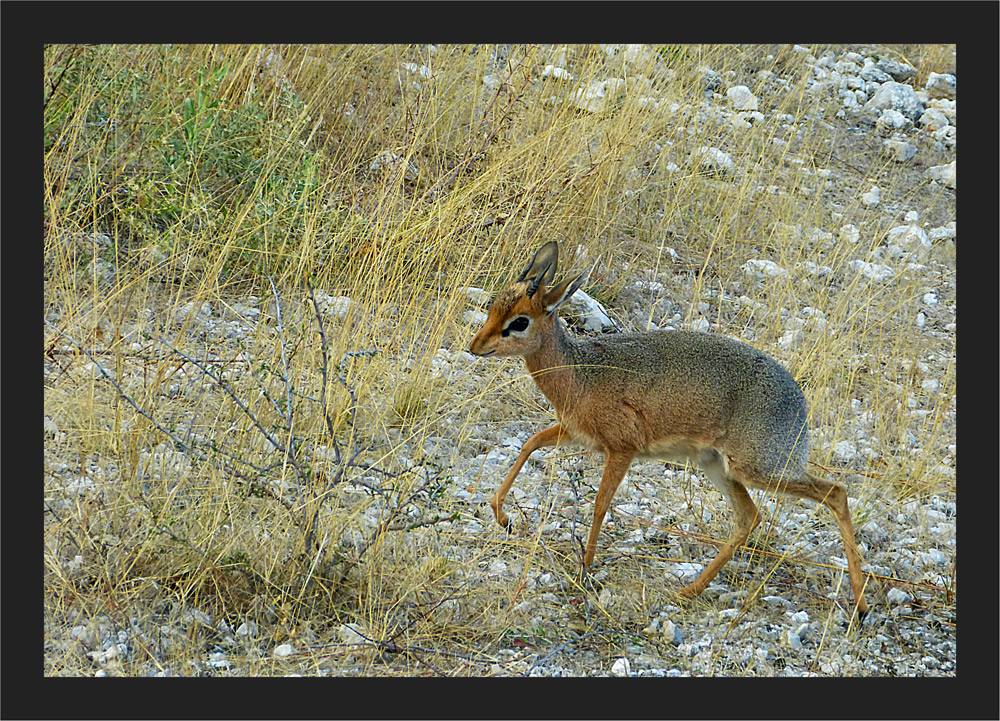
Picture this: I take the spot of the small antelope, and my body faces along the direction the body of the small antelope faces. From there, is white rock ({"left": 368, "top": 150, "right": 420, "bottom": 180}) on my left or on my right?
on my right

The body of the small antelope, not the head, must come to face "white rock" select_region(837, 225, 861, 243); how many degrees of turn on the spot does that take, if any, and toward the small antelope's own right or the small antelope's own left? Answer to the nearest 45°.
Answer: approximately 90° to the small antelope's own right

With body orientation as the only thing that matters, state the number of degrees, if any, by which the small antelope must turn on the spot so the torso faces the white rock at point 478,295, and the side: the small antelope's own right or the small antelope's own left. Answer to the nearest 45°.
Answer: approximately 45° to the small antelope's own right

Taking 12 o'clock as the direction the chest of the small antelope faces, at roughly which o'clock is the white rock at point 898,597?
The white rock is roughly at 6 o'clock from the small antelope.

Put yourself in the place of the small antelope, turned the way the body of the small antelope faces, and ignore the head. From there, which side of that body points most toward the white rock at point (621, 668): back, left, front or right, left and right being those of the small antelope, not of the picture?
left

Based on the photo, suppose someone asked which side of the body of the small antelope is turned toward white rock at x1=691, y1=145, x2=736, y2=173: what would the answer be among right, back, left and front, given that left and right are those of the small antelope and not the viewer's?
right

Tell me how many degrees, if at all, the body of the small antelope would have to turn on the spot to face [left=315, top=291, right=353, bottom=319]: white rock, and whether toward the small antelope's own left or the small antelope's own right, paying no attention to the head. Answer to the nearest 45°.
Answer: approximately 45° to the small antelope's own right

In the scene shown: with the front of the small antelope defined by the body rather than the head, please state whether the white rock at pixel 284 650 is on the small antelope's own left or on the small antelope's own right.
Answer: on the small antelope's own left

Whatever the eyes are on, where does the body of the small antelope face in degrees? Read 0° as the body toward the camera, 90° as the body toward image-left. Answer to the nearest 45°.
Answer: approximately 90°

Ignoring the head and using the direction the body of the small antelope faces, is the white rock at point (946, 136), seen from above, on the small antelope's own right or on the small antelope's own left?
on the small antelope's own right

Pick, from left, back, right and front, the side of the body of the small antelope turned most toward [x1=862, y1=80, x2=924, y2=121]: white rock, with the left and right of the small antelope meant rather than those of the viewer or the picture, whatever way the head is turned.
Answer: right

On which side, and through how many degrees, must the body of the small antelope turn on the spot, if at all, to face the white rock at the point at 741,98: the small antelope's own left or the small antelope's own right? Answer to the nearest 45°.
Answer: approximately 90° to the small antelope's own right

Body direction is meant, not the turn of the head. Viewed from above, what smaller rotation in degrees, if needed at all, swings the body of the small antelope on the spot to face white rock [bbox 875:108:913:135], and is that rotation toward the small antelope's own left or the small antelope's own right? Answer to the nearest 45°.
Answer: approximately 90° to the small antelope's own right

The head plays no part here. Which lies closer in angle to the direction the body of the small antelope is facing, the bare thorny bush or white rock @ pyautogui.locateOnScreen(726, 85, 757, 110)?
the bare thorny bush
